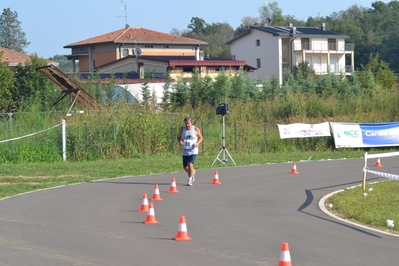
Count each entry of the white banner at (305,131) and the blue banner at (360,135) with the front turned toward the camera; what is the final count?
2

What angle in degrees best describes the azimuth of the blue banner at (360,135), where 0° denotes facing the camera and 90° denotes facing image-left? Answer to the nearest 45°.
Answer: approximately 0°

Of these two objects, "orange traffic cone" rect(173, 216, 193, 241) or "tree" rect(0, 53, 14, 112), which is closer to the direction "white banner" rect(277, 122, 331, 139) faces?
the orange traffic cone

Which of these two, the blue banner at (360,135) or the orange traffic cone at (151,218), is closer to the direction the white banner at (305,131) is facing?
the orange traffic cone

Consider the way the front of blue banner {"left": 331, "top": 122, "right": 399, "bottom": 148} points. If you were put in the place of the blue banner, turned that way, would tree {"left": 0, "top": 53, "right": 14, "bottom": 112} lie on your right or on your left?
on your right

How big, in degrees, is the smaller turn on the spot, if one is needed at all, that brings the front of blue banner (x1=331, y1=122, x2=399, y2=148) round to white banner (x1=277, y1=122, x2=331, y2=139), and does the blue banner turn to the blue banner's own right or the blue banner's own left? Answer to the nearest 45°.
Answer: approximately 90° to the blue banner's own right

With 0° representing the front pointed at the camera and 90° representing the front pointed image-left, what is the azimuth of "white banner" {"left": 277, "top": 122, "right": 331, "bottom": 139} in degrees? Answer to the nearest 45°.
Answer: approximately 0°

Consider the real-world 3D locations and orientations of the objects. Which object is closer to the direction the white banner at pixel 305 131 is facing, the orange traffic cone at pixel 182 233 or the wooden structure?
the orange traffic cone

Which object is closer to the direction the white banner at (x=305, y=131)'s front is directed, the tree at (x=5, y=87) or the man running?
the man running

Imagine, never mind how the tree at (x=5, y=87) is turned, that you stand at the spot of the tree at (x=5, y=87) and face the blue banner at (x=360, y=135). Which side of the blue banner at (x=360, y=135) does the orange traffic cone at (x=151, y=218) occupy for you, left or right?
right

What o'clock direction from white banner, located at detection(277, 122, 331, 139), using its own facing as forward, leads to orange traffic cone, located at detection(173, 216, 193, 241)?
The orange traffic cone is roughly at 12 o'clock from the white banner.

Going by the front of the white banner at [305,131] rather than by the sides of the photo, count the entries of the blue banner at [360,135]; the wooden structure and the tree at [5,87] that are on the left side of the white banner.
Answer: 1
